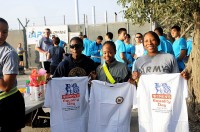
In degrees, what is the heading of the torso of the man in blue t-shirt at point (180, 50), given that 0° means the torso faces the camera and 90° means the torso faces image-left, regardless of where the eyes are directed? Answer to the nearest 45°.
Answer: approximately 45°

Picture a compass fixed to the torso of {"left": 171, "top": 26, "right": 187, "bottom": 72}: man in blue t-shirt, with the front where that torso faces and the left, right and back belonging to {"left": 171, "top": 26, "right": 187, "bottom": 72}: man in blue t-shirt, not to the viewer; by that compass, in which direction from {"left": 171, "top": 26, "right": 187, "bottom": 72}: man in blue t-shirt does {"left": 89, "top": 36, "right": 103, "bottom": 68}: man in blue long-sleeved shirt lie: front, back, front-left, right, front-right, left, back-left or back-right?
right

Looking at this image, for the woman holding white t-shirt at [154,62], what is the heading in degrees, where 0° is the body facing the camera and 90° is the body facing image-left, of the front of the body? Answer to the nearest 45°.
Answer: approximately 0°

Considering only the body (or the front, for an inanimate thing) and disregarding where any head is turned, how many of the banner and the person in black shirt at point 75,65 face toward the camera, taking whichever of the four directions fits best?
2

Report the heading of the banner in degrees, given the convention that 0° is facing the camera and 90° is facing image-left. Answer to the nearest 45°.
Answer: approximately 0°

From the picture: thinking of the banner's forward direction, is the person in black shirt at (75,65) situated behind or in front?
in front
